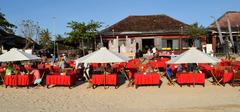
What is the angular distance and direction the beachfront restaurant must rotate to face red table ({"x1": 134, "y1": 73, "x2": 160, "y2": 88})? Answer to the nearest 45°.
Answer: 0° — it already faces it

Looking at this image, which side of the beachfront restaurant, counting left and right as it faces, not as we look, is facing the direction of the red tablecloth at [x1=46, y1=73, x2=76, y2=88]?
front

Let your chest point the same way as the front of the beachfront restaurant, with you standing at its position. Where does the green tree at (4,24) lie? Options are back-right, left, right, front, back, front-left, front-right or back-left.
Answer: right

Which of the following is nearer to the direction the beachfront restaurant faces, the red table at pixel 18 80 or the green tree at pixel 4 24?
the red table

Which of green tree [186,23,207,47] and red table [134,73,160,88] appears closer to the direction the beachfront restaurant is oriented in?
the red table

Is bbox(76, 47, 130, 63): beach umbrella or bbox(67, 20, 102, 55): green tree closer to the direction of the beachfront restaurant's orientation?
the beach umbrella

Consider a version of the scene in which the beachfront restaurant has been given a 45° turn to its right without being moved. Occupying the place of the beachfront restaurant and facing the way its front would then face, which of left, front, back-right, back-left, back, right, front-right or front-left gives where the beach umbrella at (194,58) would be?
front-left

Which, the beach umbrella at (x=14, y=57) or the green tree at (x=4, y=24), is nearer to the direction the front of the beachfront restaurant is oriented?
the beach umbrella

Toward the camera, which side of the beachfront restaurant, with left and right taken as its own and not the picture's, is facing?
front

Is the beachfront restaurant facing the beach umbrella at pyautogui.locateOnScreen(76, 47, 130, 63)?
yes

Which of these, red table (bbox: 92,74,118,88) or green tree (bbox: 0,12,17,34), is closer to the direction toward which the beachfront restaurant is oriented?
the red table

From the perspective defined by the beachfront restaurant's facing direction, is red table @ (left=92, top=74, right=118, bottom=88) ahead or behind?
ahead

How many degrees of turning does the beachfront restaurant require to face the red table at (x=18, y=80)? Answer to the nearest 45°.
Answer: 0° — it already faces it

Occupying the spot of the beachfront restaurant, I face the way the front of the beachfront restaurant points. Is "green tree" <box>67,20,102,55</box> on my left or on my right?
on my right

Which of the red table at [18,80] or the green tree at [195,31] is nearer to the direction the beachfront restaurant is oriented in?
the red table
